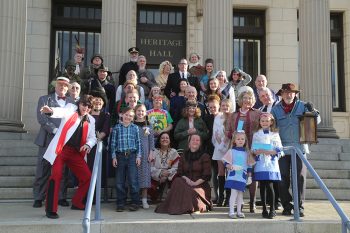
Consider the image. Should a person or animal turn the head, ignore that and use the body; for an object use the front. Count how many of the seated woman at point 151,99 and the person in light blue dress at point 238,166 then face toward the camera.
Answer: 2

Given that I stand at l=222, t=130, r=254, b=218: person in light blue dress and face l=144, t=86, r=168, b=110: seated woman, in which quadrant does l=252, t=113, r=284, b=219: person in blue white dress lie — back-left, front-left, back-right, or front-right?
back-right

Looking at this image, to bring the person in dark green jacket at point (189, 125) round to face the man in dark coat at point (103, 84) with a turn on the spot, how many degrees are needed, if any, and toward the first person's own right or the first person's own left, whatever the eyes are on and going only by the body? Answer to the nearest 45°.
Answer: approximately 135° to the first person's own right

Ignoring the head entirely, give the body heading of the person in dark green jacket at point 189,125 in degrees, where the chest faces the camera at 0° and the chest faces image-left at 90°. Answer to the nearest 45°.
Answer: approximately 0°
